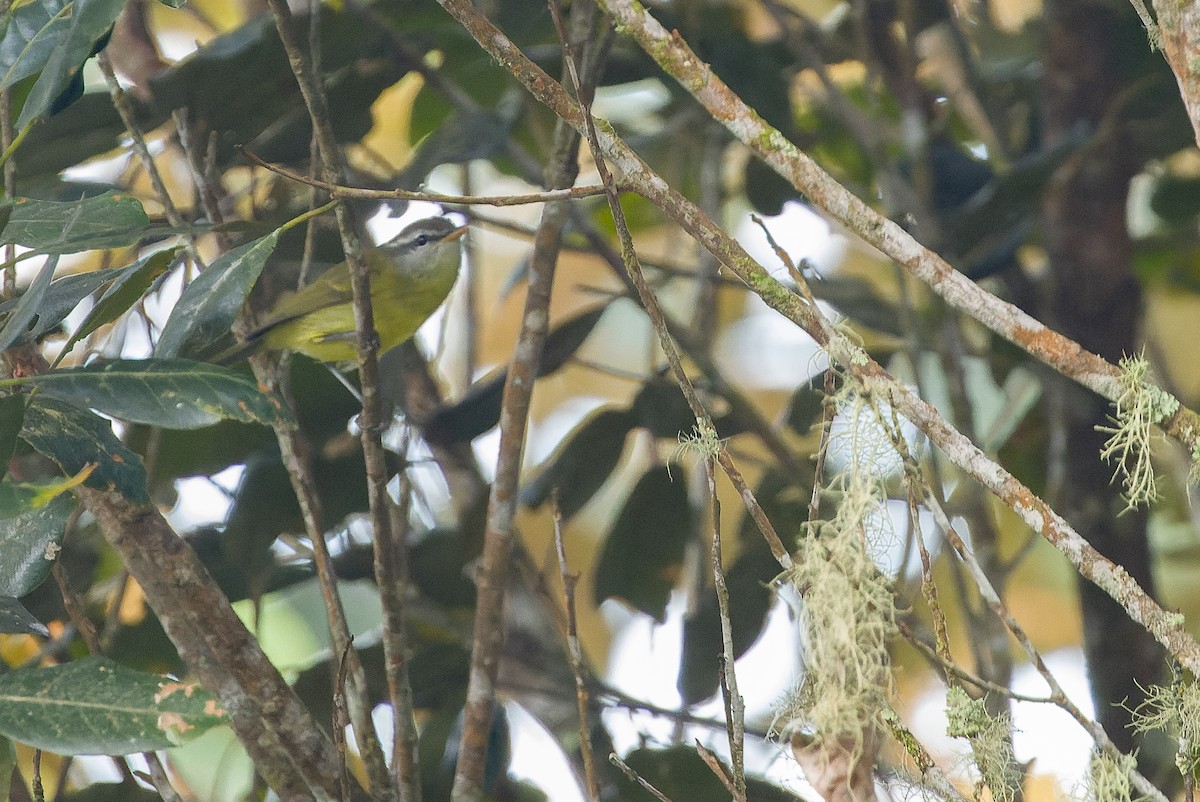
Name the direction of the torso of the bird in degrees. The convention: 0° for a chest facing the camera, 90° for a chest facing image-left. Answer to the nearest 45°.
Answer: approximately 270°

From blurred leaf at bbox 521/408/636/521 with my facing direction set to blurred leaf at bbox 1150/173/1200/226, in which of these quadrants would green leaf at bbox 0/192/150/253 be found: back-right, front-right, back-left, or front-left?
back-right

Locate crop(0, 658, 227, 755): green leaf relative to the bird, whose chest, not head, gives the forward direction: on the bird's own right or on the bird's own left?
on the bird's own right

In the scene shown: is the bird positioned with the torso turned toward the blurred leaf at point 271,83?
no

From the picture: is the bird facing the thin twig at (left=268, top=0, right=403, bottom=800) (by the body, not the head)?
no
